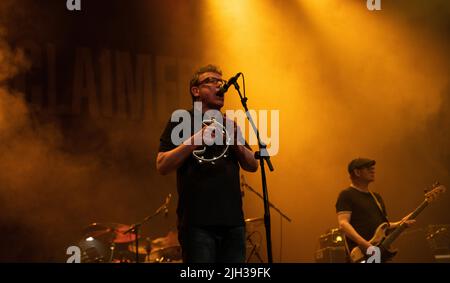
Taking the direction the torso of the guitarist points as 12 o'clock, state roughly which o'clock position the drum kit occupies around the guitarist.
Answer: The drum kit is roughly at 5 o'clock from the guitarist.

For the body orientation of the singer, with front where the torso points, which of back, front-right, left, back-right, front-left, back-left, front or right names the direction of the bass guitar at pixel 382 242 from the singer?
left

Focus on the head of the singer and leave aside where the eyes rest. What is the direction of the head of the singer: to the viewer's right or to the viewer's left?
to the viewer's right

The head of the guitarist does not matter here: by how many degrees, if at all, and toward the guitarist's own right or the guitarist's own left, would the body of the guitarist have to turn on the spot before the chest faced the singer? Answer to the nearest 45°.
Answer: approximately 45° to the guitarist's own right

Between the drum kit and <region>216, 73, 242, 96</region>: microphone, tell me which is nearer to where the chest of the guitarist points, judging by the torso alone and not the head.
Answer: the microphone

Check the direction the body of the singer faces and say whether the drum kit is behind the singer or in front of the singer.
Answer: behind
